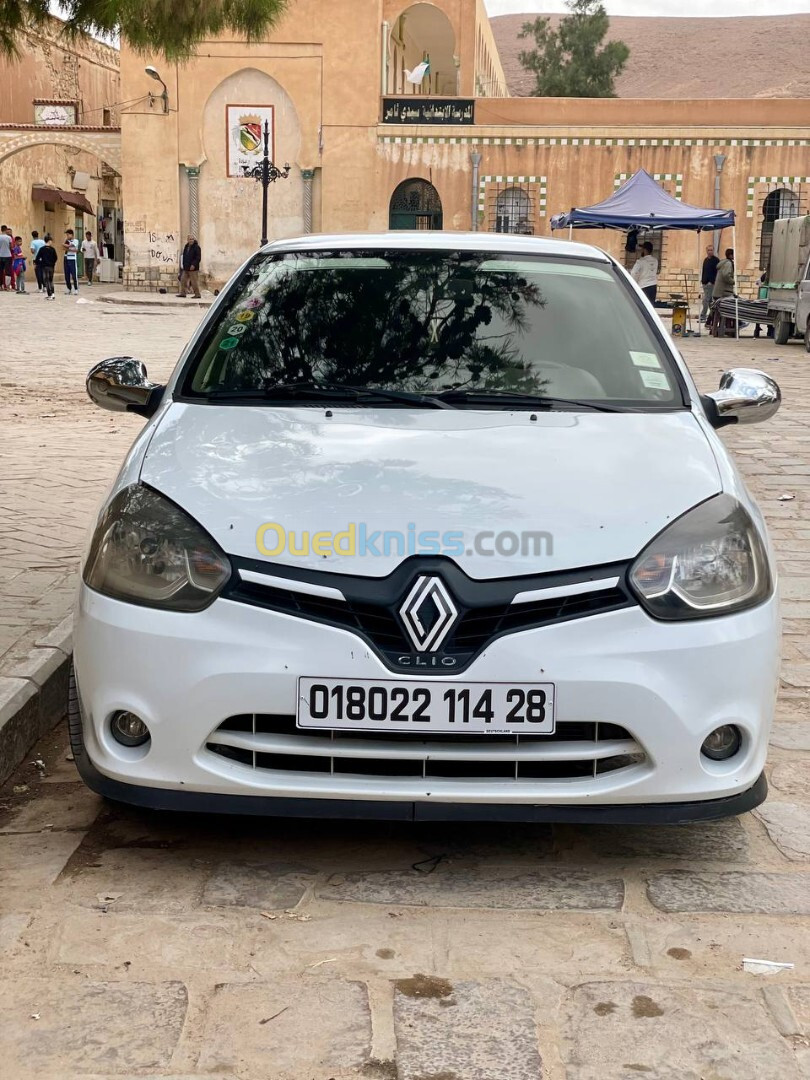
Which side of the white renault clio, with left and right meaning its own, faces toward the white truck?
back

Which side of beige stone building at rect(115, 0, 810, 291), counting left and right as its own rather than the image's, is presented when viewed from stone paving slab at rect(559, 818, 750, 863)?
front

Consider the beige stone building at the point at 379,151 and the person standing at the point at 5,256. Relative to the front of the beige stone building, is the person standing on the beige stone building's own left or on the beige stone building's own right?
on the beige stone building's own right

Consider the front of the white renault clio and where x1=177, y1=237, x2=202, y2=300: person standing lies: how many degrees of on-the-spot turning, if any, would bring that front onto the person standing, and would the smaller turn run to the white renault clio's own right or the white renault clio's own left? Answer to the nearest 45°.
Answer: approximately 180°

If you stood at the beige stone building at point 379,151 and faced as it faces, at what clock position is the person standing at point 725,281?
The person standing is roughly at 11 o'clock from the beige stone building.

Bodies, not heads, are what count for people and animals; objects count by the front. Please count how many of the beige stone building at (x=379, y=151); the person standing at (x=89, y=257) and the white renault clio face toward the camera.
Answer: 3

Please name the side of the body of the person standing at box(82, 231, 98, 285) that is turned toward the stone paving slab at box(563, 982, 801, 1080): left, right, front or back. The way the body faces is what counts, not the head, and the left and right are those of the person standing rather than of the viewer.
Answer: front
